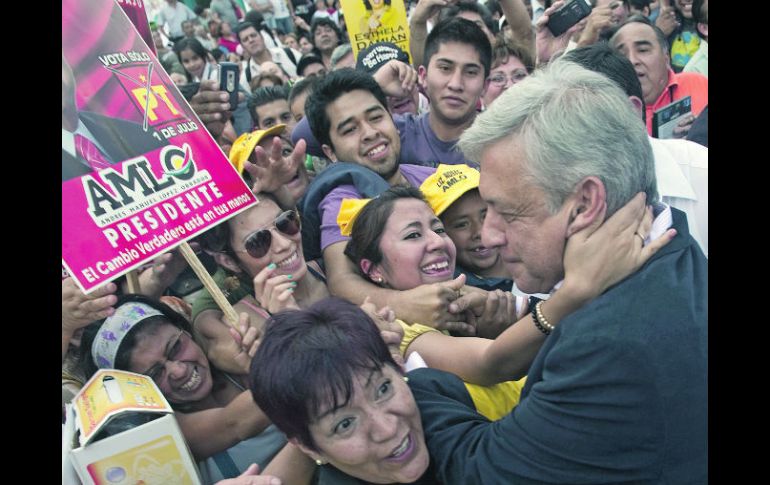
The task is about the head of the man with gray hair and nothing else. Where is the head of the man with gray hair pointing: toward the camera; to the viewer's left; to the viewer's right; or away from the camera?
to the viewer's left

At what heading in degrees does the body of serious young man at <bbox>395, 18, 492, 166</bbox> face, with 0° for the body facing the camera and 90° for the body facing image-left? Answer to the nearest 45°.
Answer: approximately 0°

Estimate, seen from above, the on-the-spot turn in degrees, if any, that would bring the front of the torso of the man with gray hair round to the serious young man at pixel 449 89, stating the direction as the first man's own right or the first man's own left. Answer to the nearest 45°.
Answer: approximately 90° to the first man's own right

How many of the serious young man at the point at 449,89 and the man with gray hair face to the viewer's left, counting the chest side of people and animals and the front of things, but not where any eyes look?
1

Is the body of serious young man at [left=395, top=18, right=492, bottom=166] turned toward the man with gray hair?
yes

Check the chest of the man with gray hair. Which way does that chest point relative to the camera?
to the viewer's left
